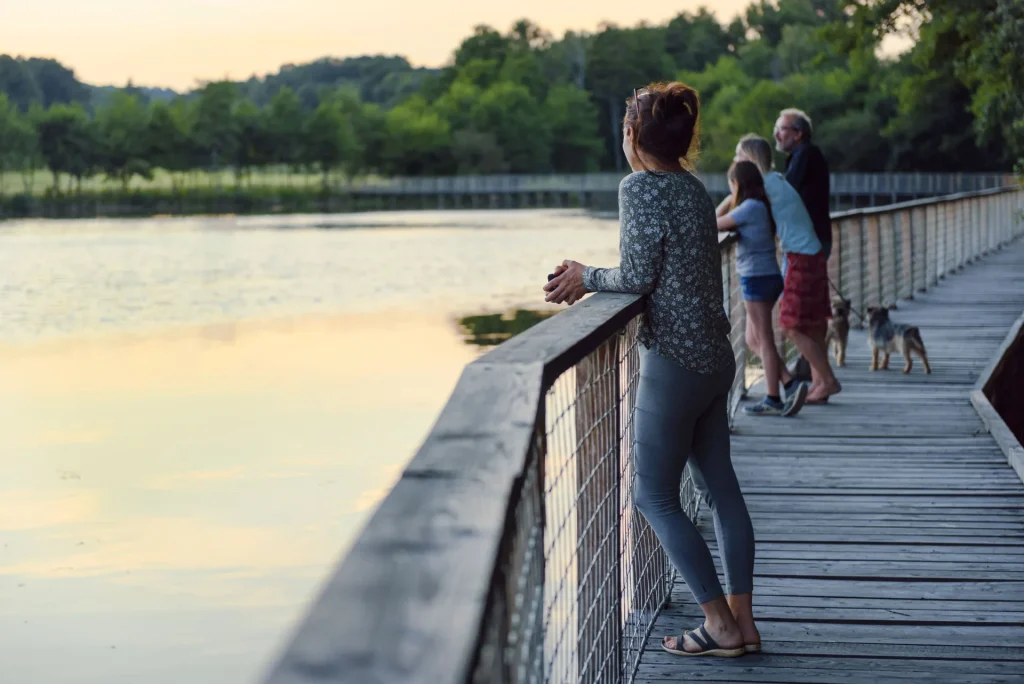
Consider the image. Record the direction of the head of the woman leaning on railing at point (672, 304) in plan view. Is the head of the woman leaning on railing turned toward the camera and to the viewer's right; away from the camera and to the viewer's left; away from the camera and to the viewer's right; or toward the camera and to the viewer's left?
away from the camera and to the viewer's left

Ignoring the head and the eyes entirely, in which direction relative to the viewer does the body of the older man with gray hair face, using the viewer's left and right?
facing to the left of the viewer

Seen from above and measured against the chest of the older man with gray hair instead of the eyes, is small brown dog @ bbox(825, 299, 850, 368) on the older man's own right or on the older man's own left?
on the older man's own right

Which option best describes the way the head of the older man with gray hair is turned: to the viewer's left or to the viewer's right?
to the viewer's left

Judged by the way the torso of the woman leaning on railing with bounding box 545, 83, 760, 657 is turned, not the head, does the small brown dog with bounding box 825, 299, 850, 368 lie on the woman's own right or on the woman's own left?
on the woman's own right

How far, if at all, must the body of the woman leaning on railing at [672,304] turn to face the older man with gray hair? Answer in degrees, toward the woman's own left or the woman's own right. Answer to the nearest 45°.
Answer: approximately 45° to the woman's own right

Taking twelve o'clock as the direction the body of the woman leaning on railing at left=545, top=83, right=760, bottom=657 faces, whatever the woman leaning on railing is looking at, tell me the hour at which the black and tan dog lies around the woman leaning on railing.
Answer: The black and tan dog is roughly at 2 o'clock from the woman leaning on railing.

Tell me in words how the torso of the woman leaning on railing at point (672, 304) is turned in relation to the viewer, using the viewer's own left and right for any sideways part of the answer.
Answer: facing away from the viewer and to the left of the viewer

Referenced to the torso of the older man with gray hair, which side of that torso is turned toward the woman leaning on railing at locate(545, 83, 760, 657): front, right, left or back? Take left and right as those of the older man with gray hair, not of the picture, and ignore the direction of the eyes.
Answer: left
